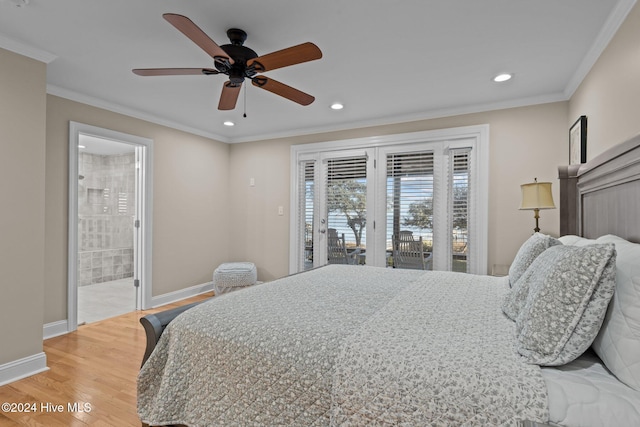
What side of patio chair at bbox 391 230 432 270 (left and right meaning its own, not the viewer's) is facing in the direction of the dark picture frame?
right

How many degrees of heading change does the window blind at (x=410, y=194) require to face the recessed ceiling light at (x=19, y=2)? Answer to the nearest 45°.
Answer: approximately 45° to its right

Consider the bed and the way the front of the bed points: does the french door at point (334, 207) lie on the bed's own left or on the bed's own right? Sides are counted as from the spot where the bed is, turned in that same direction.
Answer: on the bed's own right

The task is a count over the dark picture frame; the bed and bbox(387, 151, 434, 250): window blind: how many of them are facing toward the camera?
1

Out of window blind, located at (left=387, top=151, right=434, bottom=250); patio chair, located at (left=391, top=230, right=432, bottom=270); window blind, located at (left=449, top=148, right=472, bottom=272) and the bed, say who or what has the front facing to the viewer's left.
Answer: the bed

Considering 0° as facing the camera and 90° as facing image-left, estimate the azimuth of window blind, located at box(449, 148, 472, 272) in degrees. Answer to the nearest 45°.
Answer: approximately 0°

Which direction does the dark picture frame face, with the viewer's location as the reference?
facing to the left of the viewer

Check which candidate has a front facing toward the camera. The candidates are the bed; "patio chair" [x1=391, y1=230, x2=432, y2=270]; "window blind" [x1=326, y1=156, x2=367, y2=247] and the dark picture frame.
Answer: the window blind

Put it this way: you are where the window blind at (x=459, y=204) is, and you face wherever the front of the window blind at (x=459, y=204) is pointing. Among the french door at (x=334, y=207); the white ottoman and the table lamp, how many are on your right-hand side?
2

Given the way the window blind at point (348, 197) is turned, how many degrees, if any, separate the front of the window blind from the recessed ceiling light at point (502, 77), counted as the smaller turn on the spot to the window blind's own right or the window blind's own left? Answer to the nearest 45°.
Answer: approximately 45° to the window blind's own left

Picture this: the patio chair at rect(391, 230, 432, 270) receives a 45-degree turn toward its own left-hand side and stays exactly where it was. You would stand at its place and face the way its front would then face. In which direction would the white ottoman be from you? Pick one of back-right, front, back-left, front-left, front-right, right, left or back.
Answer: left

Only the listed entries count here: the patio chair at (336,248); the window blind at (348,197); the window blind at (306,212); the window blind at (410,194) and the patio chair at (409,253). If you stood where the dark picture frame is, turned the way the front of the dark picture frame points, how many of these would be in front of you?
5

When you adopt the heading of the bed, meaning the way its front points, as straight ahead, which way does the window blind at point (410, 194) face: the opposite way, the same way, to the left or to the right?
to the left

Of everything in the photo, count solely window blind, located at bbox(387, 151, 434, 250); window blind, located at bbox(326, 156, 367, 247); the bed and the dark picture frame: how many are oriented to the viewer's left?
2

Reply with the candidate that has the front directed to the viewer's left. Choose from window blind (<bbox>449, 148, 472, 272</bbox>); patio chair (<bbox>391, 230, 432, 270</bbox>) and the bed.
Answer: the bed

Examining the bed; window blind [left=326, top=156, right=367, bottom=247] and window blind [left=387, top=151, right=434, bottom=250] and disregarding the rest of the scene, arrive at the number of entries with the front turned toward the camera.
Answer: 2

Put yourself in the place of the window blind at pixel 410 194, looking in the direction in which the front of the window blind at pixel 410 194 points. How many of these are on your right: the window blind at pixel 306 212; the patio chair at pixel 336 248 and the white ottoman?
3

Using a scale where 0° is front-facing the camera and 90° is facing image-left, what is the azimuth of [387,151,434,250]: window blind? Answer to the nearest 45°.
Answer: approximately 0°

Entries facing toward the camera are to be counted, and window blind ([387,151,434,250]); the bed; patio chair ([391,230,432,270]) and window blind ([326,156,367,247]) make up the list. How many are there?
2

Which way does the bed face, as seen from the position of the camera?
facing to the left of the viewer
